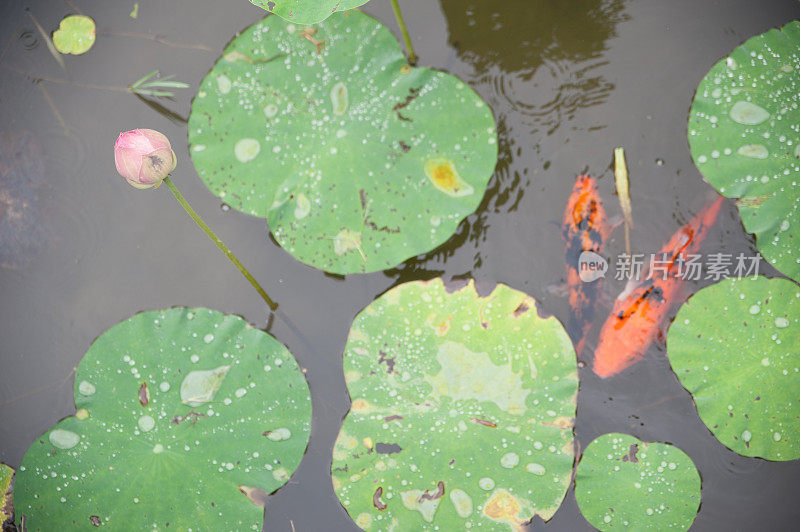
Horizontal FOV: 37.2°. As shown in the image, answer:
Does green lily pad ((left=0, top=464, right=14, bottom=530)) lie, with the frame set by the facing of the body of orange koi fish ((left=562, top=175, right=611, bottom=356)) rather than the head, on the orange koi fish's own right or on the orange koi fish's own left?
on the orange koi fish's own left

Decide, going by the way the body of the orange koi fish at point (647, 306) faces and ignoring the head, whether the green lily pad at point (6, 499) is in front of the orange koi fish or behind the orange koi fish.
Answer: in front

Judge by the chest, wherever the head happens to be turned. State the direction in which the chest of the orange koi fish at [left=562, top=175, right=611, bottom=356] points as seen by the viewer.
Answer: away from the camera

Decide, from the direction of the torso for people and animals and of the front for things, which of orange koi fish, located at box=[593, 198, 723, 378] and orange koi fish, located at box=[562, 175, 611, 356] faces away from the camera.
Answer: orange koi fish, located at box=[562, 175, 611, 356]

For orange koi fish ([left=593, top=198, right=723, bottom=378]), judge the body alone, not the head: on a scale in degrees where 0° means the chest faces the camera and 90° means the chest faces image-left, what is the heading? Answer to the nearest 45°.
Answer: approximately 45°

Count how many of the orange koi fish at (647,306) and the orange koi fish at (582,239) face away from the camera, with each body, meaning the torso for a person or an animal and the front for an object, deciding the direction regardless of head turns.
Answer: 1
